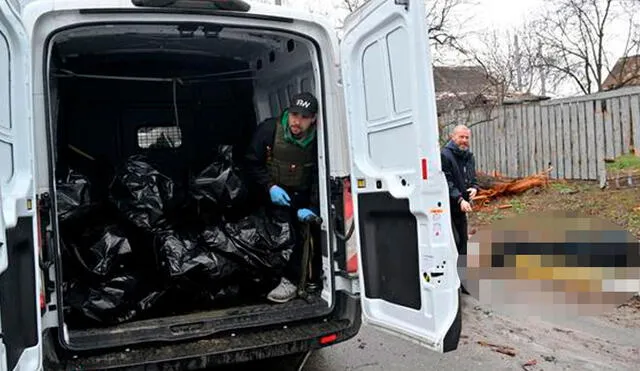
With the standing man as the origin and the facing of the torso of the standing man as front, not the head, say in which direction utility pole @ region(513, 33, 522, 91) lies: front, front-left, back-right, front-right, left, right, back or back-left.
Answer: back-left

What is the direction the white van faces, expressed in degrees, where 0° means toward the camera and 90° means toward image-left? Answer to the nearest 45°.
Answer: approximately 180°

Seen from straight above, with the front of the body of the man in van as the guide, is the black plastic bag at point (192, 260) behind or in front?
in front

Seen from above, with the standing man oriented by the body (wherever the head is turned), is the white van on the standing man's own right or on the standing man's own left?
on the standing man's own right

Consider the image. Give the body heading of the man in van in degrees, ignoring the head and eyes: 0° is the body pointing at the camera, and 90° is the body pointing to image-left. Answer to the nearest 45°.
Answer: approximately 45°

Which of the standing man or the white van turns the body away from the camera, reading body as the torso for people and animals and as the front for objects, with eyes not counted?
the white van

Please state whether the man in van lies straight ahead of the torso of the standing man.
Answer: no

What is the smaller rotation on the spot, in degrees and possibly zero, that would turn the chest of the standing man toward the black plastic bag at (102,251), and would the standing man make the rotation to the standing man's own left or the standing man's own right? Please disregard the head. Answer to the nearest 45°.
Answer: approximately 90° to the standing man's own right

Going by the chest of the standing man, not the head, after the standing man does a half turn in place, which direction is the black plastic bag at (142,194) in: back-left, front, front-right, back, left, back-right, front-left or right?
left

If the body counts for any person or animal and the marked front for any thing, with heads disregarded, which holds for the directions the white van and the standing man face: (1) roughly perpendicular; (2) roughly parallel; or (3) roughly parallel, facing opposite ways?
roughly parallel, facing opposite ways

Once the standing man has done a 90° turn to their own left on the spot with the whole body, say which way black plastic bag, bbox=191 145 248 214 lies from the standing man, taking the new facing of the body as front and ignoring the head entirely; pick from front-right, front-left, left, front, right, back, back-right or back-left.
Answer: back

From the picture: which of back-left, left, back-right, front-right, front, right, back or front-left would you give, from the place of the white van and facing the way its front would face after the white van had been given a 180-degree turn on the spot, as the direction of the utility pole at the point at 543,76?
back-left

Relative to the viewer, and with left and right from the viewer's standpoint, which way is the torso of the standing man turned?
facing the viewer and to the right of the viewer
